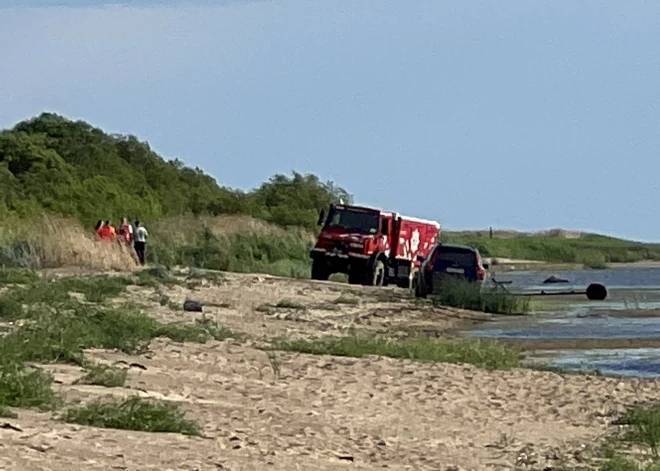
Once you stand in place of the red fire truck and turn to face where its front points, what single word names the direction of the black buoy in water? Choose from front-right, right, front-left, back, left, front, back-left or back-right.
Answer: back-left

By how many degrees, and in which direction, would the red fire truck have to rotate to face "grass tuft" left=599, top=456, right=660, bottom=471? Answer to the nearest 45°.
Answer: approximately 45° to its left

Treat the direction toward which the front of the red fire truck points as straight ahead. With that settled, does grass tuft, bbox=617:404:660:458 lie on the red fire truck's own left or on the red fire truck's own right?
on the red fire truck's own left

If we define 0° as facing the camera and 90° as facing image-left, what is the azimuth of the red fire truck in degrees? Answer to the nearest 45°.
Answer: approximately 45°

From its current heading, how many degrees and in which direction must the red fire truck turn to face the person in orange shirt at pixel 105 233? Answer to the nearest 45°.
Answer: approximately 45° to its right
